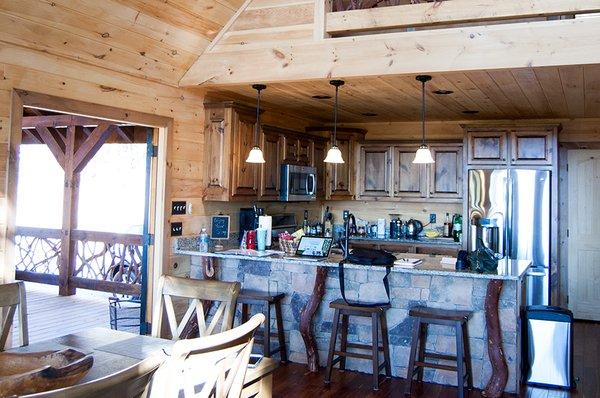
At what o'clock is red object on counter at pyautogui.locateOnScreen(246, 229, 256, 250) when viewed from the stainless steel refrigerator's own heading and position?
The red object on counter is roughly at 2 o'clock from the stainless steel refrigerator.

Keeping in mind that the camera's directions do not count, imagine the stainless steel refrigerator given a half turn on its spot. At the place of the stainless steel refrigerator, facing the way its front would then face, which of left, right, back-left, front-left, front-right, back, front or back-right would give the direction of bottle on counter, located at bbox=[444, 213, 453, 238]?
front-left

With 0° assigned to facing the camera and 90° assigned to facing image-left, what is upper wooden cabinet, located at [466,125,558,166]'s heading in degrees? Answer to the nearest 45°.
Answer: approximately 0°

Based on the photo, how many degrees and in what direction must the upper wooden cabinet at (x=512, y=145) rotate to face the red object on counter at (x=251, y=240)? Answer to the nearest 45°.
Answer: approximately 45° to its right

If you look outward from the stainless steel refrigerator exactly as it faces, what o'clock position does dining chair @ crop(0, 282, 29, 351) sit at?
The dining chair is roughly at 1 o'clock from the stainless steel refrigerator.
